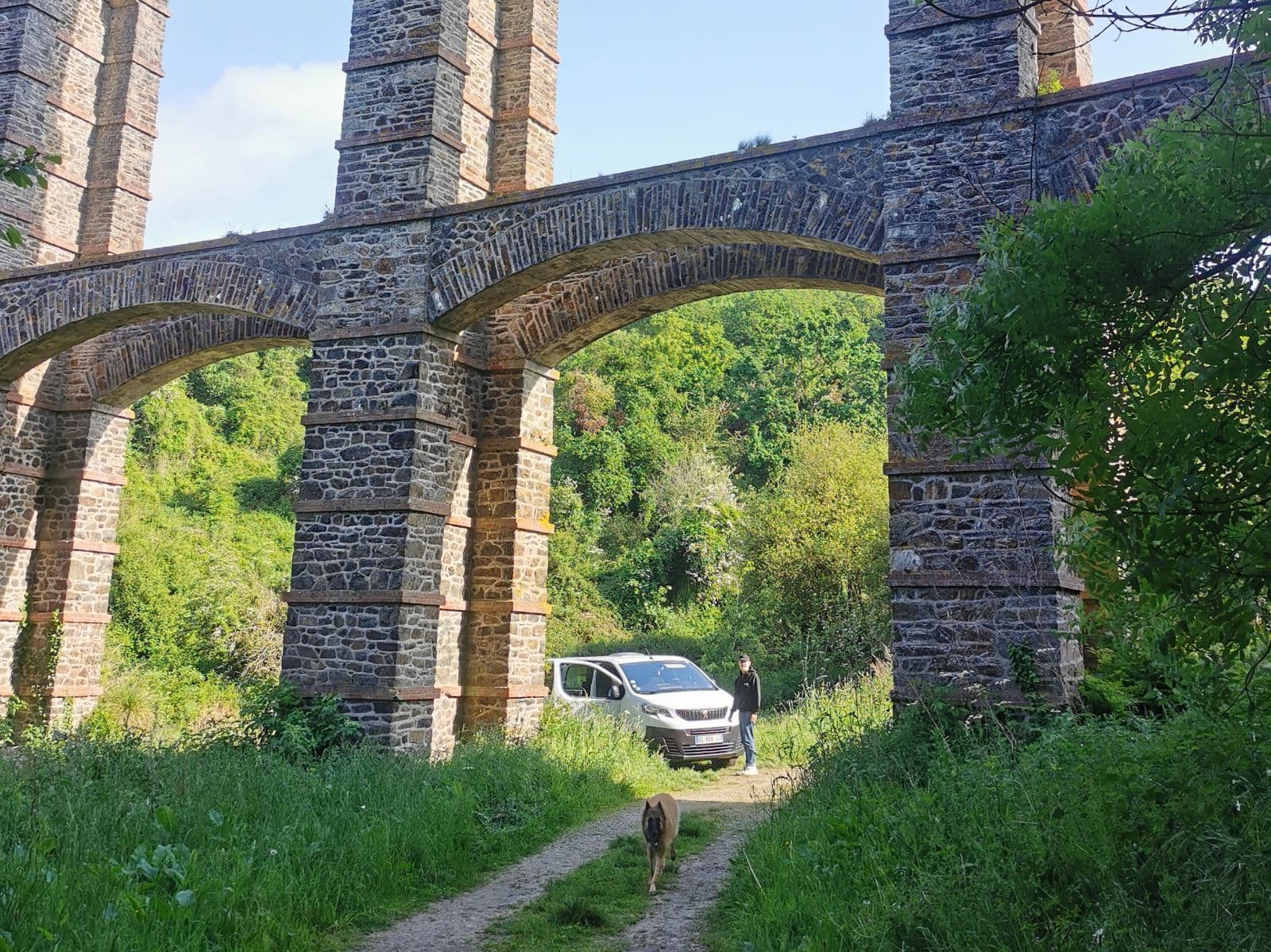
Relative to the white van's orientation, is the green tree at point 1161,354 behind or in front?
in front

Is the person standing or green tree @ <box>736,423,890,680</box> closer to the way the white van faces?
the person standing

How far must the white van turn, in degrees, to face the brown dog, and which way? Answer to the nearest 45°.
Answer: approximately 45° to its right

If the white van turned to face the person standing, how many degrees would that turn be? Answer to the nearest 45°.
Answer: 0° — it already faces them

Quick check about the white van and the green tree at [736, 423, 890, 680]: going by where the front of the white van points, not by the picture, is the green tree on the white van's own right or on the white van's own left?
on the white van's own left

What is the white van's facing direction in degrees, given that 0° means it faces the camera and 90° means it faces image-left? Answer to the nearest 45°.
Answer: approximately 315°

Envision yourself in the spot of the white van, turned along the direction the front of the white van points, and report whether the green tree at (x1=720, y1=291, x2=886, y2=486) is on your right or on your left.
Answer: on your left

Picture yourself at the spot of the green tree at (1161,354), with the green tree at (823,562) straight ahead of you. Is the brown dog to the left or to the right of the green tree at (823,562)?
left
